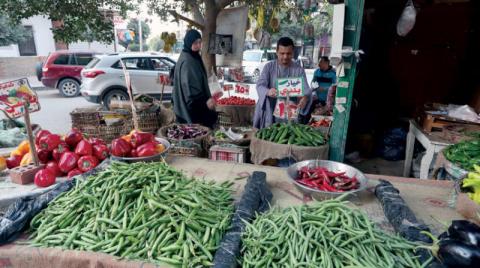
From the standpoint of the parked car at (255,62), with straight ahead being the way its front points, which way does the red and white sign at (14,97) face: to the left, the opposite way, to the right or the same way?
to the left

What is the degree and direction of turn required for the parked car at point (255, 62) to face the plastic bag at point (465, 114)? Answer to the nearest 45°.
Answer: approximately 45° to its left

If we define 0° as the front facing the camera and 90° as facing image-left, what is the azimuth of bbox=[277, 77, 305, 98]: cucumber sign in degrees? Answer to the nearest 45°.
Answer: approximately 0°

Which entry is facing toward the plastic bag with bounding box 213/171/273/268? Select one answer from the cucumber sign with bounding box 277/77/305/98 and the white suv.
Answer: the cucumber sign

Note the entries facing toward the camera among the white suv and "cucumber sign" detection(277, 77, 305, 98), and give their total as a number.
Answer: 1

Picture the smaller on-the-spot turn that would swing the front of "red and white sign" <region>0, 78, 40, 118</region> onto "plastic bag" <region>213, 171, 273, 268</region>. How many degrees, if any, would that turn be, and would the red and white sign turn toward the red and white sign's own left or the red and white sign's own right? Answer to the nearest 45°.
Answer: approximately 45° to the red and white sign's own left

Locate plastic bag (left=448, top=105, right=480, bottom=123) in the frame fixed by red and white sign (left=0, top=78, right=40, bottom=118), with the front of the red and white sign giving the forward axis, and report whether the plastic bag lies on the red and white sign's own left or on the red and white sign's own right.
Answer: on the red and white sign's own left

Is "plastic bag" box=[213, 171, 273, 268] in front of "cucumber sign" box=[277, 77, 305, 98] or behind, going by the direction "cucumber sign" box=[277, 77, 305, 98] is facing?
in front

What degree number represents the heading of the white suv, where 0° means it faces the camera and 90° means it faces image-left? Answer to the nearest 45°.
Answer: approximately 225°

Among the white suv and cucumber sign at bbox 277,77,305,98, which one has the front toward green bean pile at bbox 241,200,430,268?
the cucumber sign
